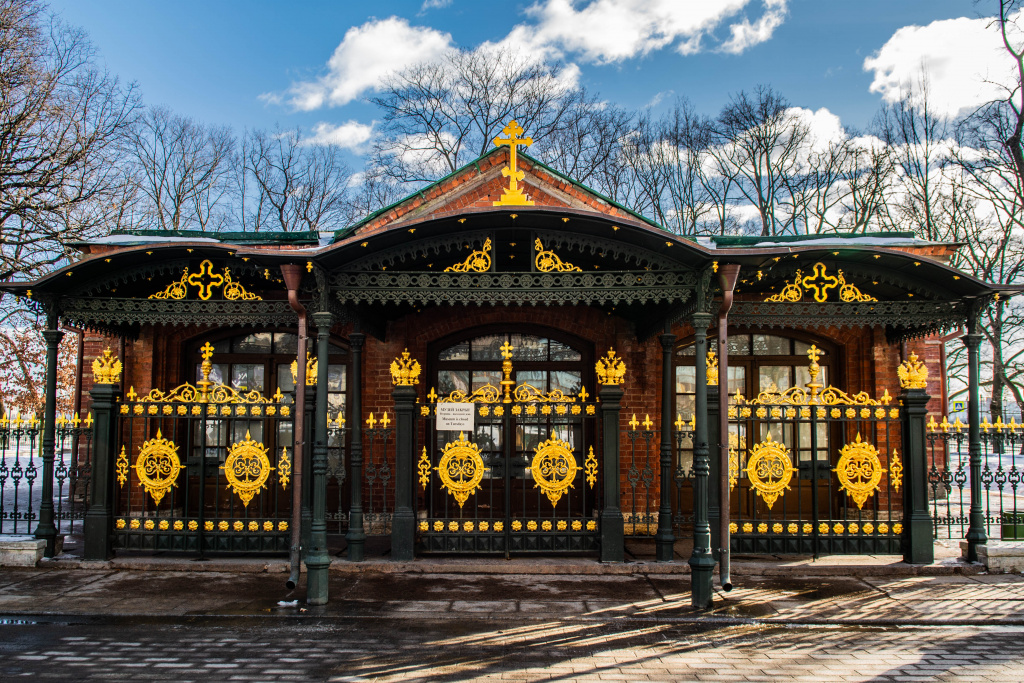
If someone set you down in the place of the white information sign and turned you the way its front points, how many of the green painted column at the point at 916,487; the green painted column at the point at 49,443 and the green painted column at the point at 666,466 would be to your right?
1

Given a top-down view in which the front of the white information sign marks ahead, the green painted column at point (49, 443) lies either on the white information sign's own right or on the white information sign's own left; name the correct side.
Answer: on the white information sign's own right

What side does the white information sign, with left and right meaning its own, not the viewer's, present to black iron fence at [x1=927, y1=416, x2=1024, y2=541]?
left

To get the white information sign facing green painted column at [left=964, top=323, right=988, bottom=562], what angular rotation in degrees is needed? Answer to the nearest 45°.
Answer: approximately 90° to its left

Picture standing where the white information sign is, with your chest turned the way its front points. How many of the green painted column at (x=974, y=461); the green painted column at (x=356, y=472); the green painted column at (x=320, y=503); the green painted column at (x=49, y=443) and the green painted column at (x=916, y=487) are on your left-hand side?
2

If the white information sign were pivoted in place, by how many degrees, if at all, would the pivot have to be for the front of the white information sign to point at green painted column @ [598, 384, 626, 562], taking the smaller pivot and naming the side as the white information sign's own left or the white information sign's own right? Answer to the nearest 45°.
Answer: approximately 90° to the white information sign's own left

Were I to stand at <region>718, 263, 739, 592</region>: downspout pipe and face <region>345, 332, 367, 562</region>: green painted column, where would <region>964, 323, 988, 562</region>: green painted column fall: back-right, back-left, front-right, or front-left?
back-right

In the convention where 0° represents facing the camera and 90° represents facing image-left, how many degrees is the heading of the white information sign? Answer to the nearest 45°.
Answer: approximately 0°

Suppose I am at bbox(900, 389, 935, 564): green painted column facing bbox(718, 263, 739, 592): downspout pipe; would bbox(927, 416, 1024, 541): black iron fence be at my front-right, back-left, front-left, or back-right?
back-right

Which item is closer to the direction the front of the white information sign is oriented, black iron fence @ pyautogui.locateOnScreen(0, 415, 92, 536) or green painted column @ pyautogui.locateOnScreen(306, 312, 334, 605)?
the green painted column

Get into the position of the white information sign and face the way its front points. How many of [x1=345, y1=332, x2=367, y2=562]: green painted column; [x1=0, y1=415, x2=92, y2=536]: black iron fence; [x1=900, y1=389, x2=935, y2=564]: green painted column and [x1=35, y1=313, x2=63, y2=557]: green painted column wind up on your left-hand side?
1

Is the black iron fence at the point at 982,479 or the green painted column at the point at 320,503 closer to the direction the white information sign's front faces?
the green painted column
